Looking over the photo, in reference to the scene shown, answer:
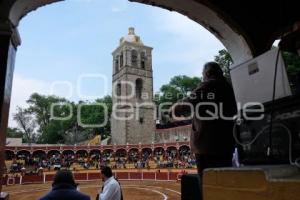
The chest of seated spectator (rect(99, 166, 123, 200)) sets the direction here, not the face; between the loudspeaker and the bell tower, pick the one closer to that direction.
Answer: the bell tower

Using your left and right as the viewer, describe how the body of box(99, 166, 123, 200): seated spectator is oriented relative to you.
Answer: facing away from the viewer and to the left of the viewer

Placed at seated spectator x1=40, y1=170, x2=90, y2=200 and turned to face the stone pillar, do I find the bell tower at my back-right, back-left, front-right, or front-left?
back-right

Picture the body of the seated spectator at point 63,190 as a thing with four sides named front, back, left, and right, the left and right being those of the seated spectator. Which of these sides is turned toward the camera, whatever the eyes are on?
back

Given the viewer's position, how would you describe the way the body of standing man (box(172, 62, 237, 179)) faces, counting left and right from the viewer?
facing away from the viewer and to the left of the viewer

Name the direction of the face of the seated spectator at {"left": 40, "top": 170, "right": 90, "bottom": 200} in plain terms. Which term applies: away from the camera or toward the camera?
away from the camera
